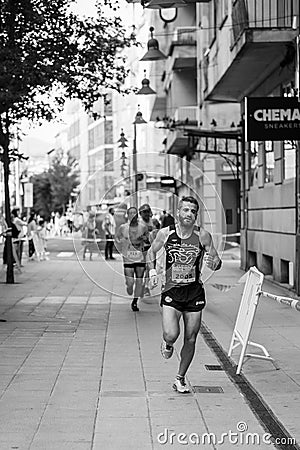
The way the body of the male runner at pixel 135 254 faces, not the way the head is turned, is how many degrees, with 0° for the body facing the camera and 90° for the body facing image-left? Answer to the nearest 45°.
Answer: approximately 0°

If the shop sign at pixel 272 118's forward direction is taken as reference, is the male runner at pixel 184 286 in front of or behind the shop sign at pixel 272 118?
in front

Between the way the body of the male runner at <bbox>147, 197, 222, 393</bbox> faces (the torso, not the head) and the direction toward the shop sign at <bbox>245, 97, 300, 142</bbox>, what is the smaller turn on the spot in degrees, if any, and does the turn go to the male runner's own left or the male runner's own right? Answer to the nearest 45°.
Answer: approximately 180°

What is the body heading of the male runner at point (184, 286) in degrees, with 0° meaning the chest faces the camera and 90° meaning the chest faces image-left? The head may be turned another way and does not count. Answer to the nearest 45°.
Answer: approximately 0°

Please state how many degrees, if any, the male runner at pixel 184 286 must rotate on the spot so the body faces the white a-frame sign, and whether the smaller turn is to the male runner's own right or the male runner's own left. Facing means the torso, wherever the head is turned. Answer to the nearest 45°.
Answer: approximately 135° to the male runner's own left

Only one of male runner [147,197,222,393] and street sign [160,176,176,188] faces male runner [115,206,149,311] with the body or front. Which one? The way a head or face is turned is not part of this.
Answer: the street sign

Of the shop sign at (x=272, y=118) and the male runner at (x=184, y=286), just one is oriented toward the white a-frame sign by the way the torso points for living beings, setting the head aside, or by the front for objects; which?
the shop sign

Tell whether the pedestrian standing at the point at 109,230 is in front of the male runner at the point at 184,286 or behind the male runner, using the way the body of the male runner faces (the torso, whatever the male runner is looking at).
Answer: behind

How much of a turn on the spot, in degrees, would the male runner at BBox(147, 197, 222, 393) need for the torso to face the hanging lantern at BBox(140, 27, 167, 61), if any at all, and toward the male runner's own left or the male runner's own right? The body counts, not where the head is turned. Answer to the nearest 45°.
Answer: approximately 180°

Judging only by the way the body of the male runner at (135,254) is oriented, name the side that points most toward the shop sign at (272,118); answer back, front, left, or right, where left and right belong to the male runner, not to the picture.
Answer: left
